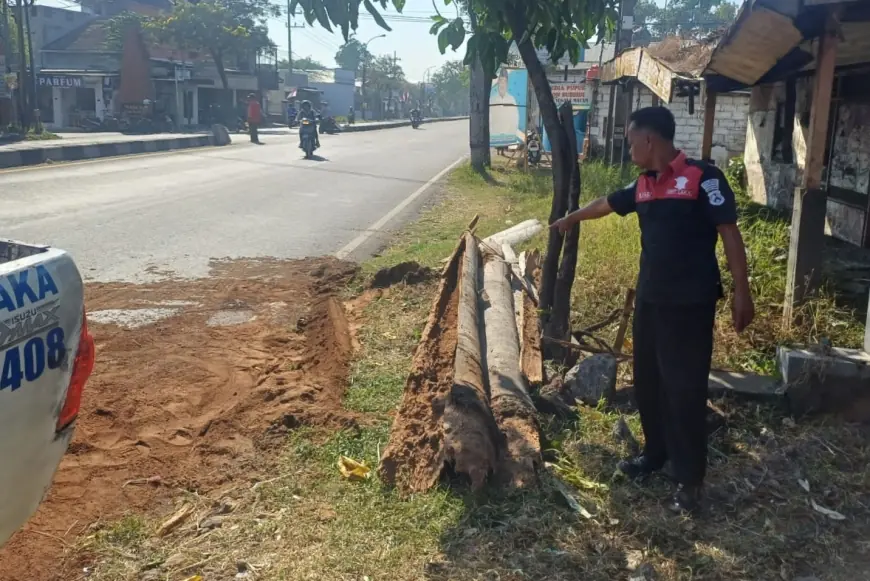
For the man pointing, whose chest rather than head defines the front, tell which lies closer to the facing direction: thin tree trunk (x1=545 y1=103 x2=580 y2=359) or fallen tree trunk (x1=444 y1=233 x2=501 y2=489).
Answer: the fallen tree trunk

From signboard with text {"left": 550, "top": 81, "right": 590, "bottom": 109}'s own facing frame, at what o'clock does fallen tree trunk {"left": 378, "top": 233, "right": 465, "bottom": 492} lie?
The fallen tree trunk is roughly at 12 o'clock from the signboard with text.

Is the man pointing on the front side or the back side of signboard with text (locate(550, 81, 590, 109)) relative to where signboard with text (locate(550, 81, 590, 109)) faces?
on the front side

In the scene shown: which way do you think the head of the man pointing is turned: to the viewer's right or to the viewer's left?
to the viewer's left

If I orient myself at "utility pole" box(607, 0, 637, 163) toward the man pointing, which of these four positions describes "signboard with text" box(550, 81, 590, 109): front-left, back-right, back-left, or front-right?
back-right

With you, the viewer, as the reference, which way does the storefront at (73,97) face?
facing the viewer and to the right of the viewer

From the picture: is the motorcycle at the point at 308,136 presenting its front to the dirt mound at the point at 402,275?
yes

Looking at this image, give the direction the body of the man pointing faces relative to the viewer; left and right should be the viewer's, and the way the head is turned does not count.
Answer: facing the viewer and to the left of the viewer

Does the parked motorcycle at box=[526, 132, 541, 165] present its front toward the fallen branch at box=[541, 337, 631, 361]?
yes

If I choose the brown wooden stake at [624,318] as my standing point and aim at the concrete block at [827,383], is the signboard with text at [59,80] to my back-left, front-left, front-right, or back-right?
back-left

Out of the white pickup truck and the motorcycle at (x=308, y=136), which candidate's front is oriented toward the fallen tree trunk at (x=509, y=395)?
the motorcycle

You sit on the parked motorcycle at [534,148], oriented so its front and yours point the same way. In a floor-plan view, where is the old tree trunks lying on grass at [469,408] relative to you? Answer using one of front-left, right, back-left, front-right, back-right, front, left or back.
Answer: front

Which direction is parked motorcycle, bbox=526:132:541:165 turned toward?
toward the camera
